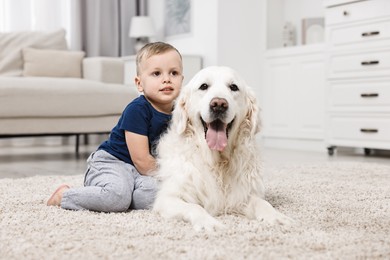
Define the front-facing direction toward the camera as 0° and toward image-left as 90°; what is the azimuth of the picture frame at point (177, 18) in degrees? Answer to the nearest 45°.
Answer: approximately 315°

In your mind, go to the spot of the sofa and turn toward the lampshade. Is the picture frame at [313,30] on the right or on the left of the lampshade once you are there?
right

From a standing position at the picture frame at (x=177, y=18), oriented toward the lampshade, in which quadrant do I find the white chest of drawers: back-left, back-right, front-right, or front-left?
back-left

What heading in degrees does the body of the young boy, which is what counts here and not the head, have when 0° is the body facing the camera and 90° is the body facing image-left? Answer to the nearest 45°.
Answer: approximately 315°

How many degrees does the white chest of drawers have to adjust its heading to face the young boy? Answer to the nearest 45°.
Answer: approximately 45° to its left

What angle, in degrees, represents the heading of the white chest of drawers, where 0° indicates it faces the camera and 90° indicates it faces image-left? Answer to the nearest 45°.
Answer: approximately 45°

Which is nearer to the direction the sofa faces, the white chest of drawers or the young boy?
the young boy

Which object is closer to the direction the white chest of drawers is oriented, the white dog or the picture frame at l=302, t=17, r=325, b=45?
the white dog

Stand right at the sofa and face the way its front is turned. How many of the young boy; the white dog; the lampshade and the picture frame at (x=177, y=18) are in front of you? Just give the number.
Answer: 2

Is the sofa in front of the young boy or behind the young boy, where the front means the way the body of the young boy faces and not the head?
behind

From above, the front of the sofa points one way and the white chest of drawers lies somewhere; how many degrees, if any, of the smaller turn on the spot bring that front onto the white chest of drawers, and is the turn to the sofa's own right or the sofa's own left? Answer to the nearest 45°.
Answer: approximately 90° to the sofa's own left
